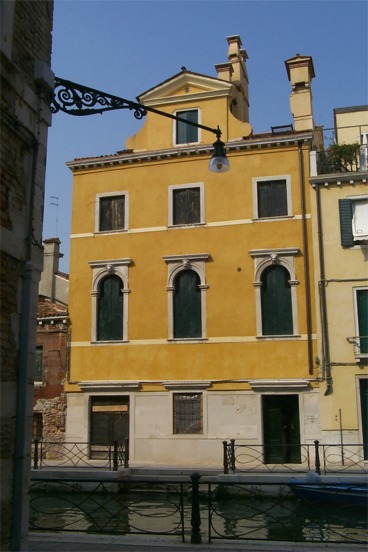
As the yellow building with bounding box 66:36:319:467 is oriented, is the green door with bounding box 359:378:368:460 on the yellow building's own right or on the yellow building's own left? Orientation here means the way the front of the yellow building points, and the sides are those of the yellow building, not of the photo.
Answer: on the yellow building's own left

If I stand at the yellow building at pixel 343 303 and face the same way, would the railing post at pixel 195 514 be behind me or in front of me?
in front

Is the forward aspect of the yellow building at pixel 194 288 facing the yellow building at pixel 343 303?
no

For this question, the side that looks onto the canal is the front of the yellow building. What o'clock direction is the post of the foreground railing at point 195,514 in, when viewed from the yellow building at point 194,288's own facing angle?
The post of the foreground railing is roughly at 12 o'clock from the yellow building.

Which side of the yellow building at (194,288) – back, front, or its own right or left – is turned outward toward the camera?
front

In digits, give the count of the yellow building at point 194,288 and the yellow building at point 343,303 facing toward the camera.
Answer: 2

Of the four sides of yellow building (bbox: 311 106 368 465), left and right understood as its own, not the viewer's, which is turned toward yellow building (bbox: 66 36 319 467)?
right

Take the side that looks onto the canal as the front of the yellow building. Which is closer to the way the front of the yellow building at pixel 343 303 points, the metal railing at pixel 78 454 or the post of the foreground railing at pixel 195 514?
the post of the foreground railing

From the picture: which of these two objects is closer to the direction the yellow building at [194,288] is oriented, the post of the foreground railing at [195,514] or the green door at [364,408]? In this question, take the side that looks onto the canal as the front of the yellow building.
the post of the foreground railing

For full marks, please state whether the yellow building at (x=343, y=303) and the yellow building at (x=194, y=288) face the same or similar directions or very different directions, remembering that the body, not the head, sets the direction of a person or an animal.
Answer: same or similar directions

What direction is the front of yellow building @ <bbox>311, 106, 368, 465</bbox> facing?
toward the camera
